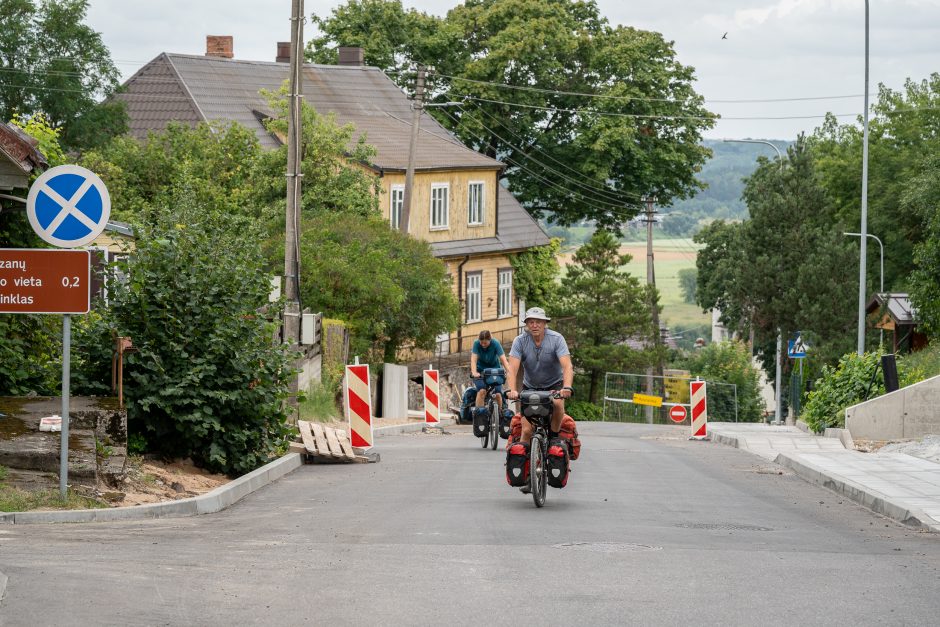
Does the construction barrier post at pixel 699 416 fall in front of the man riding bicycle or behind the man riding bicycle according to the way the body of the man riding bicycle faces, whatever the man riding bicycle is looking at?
behind

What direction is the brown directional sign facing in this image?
toward the camera

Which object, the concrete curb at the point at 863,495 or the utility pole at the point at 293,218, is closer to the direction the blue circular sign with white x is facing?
the concrete curb

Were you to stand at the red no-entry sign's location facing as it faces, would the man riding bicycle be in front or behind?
in front

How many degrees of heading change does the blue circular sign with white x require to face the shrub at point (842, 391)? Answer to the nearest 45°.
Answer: approximately 135° to its left

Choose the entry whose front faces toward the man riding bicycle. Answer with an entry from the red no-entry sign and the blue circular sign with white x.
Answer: the red no-entry sign

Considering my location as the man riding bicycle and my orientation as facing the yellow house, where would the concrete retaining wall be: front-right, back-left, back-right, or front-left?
front-right

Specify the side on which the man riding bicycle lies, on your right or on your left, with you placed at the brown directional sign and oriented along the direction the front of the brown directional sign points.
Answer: on your left

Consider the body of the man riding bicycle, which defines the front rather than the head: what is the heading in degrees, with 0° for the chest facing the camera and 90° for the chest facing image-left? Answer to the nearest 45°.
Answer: approximately 0°

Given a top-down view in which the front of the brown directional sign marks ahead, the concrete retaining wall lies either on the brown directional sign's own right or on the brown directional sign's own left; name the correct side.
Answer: on the brown directional sign's own left

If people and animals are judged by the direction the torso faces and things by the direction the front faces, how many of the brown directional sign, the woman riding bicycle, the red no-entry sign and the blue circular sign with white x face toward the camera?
4

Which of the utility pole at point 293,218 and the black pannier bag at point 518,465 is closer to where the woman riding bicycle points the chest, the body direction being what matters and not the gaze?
the black pannier bag

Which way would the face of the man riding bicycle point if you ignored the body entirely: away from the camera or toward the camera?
toward the camera

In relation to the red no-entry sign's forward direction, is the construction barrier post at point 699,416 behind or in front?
in front

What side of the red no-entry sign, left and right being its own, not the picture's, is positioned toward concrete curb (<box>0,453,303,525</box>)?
front

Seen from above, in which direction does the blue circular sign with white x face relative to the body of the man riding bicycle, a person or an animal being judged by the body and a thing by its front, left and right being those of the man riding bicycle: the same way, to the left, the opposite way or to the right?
the same way

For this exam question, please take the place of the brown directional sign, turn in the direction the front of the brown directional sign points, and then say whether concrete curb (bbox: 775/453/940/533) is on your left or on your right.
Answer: on your left
